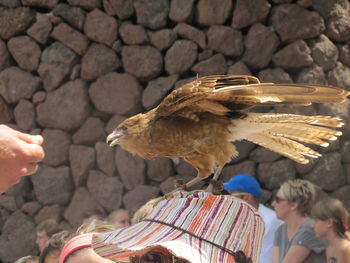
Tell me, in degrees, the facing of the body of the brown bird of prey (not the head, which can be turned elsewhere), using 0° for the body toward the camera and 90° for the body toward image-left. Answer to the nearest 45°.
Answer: approximately 90°
